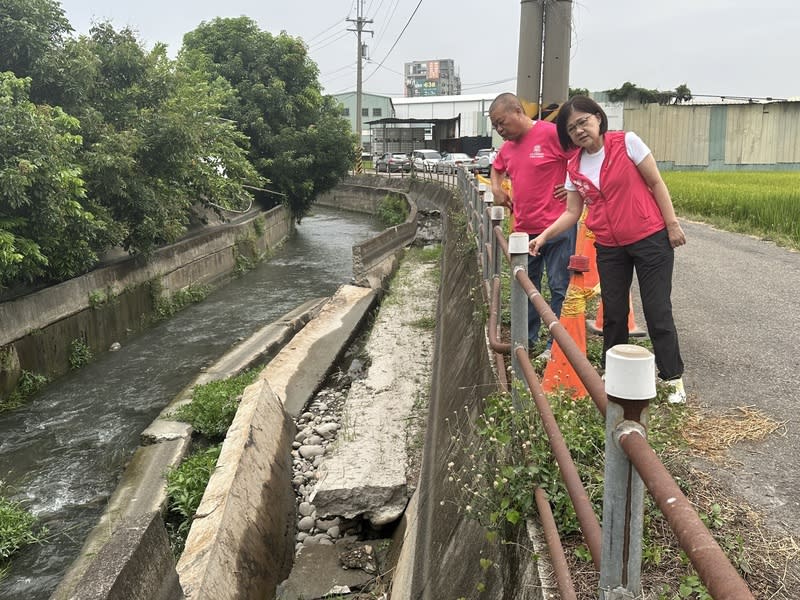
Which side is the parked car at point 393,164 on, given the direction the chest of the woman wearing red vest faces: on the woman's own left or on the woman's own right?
on the woman's own right

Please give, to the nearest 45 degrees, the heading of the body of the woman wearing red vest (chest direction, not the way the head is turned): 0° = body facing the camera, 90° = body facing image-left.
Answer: approximately 45°

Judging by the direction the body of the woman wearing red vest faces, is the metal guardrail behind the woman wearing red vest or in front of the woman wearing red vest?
in front

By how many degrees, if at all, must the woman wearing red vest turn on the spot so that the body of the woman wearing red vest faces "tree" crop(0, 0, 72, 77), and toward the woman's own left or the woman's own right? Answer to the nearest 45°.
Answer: approximately 90° to the woman's own right

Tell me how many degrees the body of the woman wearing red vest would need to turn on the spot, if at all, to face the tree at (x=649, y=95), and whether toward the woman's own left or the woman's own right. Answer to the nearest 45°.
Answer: approximately 135° to the woman's own right

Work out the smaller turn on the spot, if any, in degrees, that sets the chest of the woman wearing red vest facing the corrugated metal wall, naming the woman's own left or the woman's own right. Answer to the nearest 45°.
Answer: approximately 135° to the woman's own right

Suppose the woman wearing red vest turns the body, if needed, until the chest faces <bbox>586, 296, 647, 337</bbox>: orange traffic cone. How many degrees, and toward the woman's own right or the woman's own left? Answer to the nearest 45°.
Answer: approximately 135° to the woman's own right
